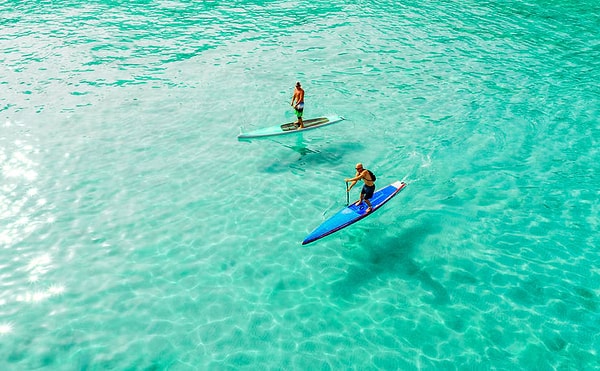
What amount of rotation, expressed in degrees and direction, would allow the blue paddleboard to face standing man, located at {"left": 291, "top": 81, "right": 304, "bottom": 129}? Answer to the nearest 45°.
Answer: approximately 90° to its right

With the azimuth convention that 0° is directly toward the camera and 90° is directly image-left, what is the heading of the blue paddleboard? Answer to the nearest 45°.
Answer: approximately 45°
